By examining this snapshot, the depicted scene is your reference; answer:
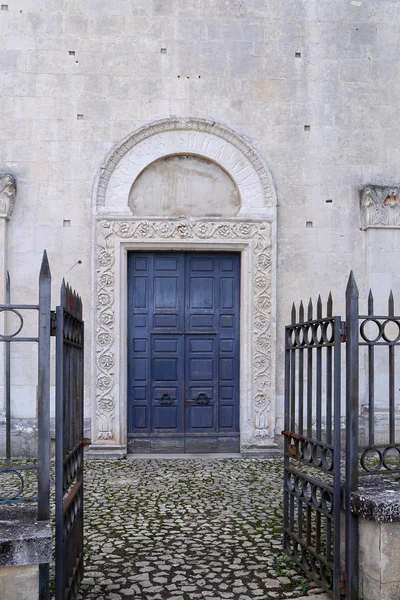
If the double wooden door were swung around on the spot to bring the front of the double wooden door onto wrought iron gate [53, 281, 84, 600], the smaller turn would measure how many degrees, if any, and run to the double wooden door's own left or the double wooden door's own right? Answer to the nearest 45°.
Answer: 0° — it already faces it

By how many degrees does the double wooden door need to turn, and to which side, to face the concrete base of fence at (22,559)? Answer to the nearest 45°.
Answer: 0° — it already faces it

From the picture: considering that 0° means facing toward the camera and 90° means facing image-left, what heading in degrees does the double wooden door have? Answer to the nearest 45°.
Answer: approximately 0°
